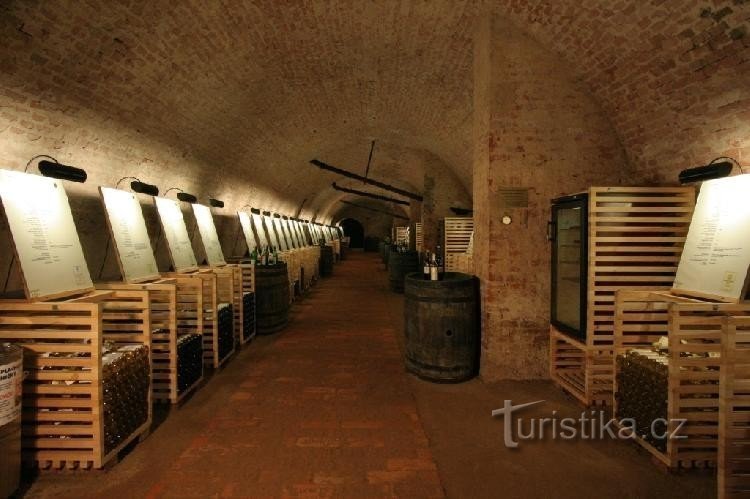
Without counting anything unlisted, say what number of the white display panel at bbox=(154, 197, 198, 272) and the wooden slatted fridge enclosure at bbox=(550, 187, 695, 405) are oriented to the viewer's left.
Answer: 1

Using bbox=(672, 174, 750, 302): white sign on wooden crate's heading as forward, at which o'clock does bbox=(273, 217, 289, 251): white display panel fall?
The white display panel is roughly at 2 o'clock from the white sign on wooden crate.

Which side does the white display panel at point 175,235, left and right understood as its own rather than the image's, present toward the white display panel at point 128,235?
right

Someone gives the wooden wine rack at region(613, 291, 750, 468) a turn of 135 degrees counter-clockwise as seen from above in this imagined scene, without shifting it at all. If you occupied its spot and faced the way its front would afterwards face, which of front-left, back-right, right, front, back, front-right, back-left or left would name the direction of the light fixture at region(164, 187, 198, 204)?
back

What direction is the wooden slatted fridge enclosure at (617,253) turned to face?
to the viewer's left

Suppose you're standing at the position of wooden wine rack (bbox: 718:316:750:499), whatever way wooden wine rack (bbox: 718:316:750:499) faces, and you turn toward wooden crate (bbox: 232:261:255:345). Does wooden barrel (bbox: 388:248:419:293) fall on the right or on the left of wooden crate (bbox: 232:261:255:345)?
right

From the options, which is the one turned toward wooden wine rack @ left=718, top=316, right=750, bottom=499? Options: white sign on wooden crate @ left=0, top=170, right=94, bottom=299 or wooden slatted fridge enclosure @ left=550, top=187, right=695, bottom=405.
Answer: the white sign on wooden crate

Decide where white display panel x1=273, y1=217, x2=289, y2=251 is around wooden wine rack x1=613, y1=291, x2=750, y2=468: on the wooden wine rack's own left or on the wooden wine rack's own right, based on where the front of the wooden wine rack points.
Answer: on the wooden wine rack's own right

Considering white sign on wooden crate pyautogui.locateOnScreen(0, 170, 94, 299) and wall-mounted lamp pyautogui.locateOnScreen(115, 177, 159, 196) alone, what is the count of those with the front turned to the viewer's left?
0

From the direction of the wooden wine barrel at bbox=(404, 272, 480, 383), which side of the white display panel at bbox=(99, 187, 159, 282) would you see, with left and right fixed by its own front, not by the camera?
front

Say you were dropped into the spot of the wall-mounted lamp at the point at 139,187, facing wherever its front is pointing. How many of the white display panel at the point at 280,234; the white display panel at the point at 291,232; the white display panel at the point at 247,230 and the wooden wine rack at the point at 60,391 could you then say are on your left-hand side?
3

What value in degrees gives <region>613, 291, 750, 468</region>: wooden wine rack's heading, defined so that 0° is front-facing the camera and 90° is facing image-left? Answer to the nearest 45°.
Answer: approximately 45°

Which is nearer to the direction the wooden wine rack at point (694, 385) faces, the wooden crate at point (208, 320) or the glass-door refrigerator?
the wooden crate

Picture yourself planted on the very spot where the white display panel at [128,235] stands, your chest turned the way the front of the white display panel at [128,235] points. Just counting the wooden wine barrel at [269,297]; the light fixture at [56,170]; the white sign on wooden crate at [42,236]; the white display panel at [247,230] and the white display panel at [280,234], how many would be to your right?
2

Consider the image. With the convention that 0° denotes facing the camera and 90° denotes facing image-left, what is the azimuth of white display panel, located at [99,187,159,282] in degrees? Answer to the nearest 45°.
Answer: approximately 315°

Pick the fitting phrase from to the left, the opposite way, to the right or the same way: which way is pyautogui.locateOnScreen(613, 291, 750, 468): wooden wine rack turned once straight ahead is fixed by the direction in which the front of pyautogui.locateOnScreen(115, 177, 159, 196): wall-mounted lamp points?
the opposite way

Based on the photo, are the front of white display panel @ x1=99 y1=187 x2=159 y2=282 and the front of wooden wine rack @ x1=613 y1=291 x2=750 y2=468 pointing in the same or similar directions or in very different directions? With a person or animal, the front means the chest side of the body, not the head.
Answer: very different directions

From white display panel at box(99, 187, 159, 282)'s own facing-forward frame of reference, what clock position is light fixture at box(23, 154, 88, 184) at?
The light fixture is roughly at 3 o'clock from the white display panel.
